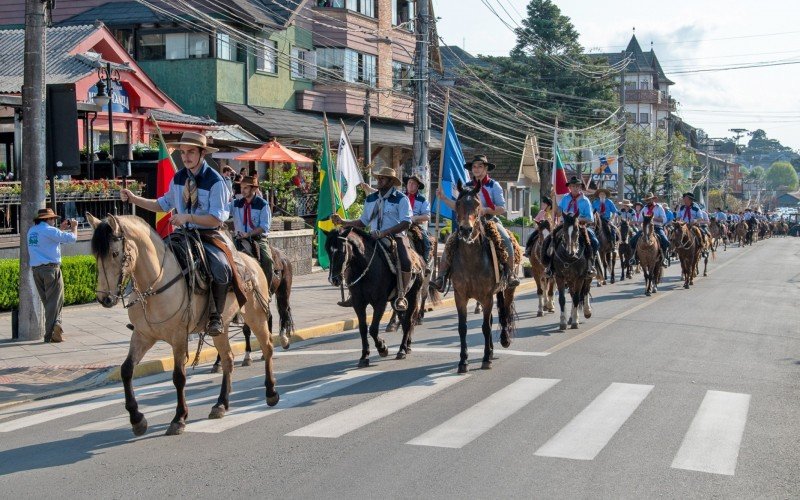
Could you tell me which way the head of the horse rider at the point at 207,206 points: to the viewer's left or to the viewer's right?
to the viewer's left

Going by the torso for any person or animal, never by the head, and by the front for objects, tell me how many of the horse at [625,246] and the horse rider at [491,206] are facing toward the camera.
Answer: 2

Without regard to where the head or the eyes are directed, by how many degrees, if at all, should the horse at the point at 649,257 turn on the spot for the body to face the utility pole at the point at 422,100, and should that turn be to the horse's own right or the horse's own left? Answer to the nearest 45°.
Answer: approximately 90° to the horse's own right

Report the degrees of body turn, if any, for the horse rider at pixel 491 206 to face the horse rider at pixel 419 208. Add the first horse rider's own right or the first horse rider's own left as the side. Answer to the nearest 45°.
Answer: approximately 135° to the first horse rider's own right

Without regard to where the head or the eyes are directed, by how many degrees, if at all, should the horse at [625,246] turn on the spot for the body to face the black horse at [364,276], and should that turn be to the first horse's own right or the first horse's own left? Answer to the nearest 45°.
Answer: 0° — it already faces it

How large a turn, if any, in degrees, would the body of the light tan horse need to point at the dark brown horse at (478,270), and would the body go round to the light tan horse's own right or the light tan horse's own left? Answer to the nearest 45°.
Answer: approximately 180°
